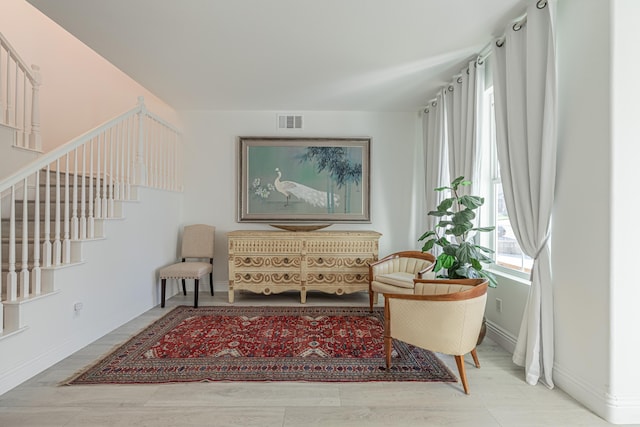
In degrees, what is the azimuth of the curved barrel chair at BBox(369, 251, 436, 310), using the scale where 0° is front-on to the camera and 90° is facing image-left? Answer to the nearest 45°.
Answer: approximately 45°

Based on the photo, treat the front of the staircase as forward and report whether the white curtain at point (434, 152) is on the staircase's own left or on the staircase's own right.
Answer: on the staircase's own left

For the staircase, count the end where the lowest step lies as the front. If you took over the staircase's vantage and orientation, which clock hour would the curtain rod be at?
The curtain rod is roughly at 9 o'clock from the staircase.

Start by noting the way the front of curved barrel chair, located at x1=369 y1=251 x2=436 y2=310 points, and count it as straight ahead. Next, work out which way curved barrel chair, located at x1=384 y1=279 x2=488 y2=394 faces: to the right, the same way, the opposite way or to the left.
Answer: to the right

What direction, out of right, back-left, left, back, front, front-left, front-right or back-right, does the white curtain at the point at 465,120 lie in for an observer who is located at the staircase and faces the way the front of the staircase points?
left

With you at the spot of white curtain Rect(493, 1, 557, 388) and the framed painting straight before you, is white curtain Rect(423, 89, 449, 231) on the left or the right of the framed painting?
right

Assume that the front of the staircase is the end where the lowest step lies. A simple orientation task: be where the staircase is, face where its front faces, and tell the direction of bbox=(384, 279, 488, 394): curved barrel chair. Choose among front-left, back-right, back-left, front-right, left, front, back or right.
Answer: left

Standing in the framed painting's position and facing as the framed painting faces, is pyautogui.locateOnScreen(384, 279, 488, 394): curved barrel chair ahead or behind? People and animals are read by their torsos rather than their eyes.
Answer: ahead

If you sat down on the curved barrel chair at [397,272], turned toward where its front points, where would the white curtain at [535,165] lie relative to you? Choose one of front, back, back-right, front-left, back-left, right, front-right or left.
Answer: left

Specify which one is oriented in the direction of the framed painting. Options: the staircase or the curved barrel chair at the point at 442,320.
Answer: the curved barrel chair

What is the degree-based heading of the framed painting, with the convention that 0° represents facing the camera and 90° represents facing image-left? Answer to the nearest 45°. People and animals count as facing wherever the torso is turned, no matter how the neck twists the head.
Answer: approximately 0°

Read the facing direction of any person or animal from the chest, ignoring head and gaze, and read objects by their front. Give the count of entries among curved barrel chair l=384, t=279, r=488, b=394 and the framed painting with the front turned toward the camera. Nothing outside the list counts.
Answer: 1

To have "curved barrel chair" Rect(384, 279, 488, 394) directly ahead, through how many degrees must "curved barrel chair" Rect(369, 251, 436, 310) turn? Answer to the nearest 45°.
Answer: approximately 45° to its left

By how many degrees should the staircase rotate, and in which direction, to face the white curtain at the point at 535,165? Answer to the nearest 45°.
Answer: approximately 90° to its left

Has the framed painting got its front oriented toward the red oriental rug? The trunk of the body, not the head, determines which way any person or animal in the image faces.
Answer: yes

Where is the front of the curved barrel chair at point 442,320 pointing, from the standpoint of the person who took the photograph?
facing away from the viewer and to the left of the viewer

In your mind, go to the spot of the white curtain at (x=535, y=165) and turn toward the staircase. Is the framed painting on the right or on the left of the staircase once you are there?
right
